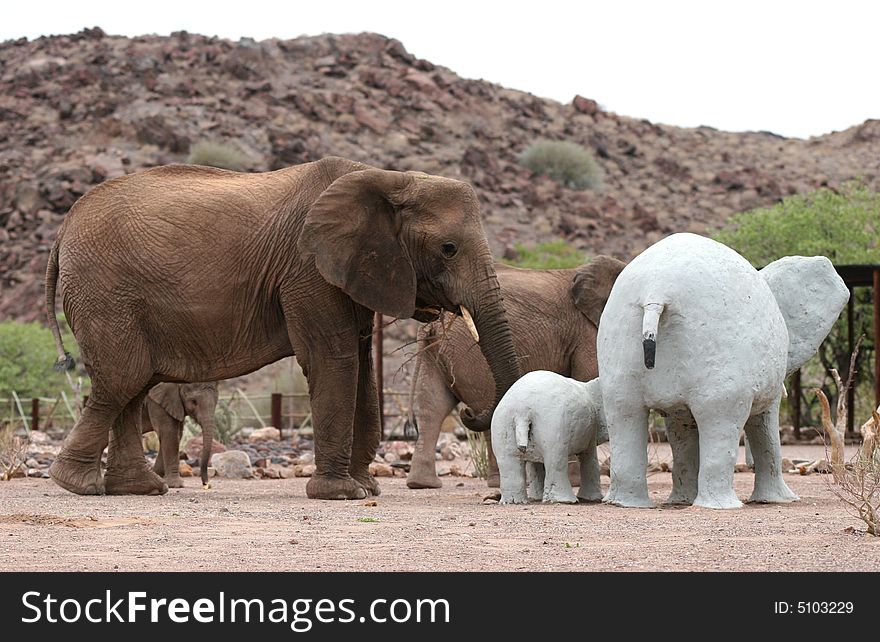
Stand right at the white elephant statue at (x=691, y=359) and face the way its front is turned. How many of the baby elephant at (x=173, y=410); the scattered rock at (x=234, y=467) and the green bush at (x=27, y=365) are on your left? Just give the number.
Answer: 3

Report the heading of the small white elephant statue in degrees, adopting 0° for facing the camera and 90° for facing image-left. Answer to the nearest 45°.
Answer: approximately 225°

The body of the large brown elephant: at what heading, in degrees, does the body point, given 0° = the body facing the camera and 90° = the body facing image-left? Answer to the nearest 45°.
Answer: approximately 270°

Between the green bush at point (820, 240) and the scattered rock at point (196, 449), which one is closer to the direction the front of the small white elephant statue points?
the green bush

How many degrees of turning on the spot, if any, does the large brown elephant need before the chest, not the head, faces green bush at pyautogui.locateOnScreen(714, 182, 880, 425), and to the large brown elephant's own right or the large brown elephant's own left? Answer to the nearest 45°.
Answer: approximately 45° to the large brown elephant's own left

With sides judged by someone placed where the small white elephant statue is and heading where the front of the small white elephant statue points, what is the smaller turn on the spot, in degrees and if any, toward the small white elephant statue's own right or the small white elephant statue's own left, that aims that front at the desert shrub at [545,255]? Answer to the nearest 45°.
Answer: approximately 45° to the small white elephant statue's own left

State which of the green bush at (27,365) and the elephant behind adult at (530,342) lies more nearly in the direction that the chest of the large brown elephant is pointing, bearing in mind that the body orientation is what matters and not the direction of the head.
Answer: the elephant behind adult

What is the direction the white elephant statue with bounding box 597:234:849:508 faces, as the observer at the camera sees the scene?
facing away from the viewer and to the right of the viewer
